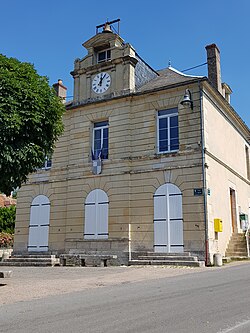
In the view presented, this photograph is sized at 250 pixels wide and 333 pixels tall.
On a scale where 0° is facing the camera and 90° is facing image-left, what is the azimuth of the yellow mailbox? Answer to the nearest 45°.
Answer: approximately 315°

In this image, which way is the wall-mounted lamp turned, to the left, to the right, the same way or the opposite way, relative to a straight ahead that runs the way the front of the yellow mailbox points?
to the right

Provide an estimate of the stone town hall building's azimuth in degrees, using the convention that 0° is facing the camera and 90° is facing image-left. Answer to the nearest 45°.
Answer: approximately 45°
